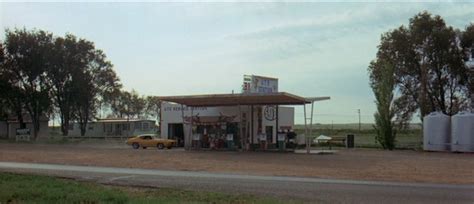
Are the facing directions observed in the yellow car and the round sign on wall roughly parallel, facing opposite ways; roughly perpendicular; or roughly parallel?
roughly perpendicular

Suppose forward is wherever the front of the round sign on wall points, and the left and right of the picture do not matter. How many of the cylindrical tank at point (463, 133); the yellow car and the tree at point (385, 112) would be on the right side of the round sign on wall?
1

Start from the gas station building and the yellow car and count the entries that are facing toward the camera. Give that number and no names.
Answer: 1

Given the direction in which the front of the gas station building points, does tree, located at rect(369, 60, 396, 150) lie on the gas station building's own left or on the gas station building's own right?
on the gas station building's own left

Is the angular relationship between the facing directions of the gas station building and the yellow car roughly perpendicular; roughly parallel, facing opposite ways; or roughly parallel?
roughly perpendicular

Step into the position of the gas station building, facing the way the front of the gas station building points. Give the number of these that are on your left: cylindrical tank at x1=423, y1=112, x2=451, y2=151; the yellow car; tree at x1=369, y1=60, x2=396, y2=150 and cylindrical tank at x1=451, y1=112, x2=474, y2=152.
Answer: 3

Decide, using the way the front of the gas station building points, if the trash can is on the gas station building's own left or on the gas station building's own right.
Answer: on the gas station building's own left

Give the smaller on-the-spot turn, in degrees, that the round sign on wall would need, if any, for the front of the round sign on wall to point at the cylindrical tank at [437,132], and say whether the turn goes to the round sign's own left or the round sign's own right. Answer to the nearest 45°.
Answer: approximately 90° to the round sign's own left

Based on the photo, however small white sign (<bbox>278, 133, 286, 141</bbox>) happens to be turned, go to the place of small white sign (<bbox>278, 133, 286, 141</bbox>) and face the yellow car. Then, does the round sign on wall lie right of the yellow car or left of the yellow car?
right
